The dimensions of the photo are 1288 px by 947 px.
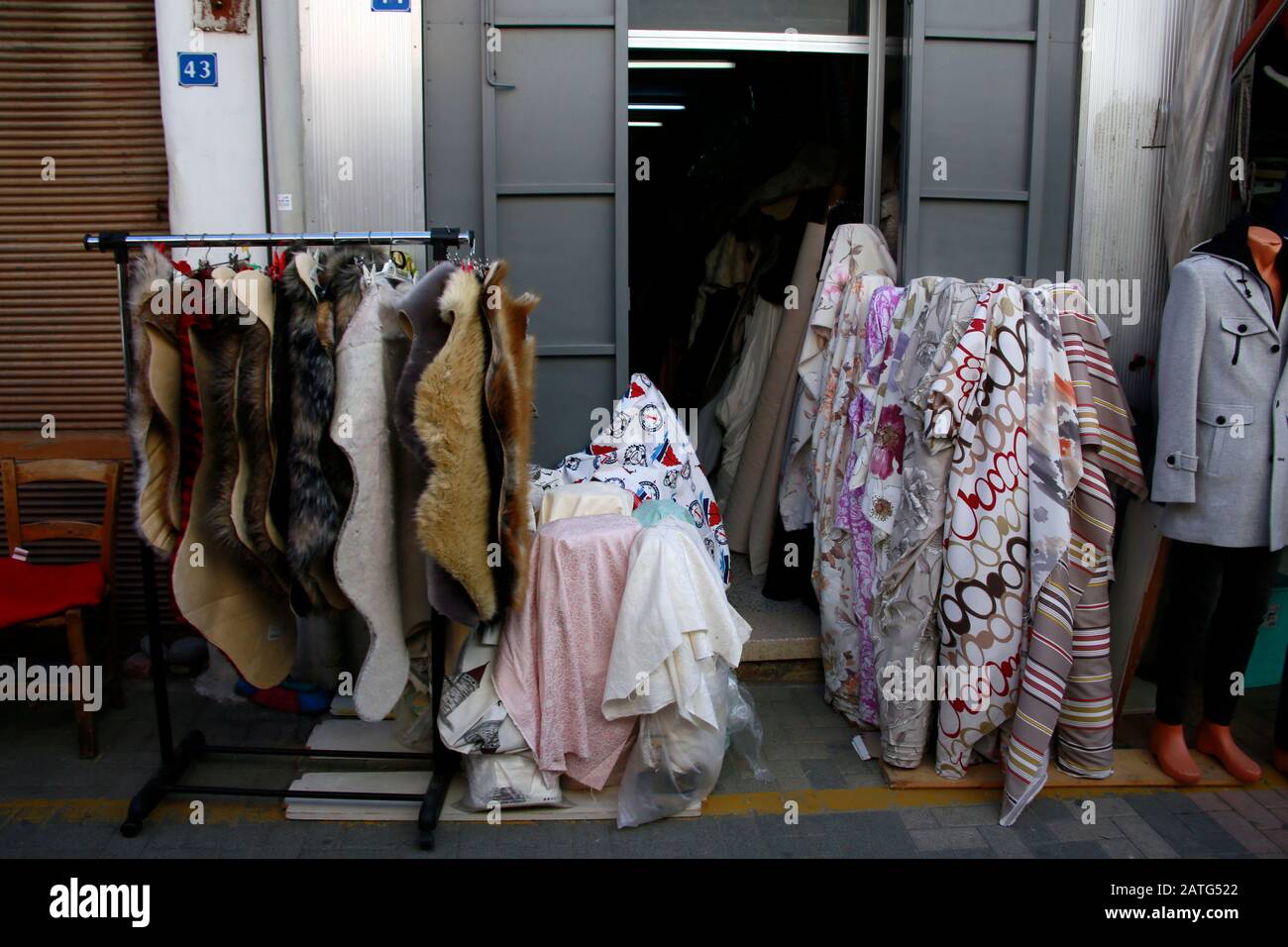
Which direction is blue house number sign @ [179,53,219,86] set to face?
toward the camera

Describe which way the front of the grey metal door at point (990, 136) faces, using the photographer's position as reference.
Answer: facing the viewer

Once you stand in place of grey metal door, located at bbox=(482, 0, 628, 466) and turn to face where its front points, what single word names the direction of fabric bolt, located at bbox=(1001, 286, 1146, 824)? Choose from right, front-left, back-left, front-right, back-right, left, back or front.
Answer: front-left

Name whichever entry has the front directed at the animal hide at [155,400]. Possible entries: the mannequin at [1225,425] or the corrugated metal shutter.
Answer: the corrugated metal shutter

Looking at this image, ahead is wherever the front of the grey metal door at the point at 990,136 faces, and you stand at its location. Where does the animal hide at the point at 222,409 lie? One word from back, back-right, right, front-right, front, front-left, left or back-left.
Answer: front-right

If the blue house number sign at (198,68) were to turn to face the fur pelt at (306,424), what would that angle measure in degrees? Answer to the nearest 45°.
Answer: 0° — it already faces it

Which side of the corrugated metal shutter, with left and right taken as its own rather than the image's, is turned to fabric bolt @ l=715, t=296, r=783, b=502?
left

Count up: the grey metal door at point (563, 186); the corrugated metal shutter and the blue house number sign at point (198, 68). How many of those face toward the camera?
3

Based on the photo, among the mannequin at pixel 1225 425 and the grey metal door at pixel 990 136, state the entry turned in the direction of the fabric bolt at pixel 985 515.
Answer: the grey metal door

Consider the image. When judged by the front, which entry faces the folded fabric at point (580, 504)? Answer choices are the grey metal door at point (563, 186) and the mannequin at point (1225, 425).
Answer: the grey metal door

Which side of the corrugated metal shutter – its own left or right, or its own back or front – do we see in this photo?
front

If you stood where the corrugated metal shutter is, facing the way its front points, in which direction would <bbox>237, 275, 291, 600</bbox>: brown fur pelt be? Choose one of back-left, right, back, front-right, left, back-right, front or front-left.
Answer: front

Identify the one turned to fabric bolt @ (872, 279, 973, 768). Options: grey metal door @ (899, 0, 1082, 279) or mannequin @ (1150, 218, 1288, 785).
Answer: the grey metal door

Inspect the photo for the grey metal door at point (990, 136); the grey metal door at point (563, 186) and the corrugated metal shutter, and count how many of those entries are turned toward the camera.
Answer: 3

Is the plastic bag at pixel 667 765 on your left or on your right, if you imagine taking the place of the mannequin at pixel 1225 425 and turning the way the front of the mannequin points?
on your right
